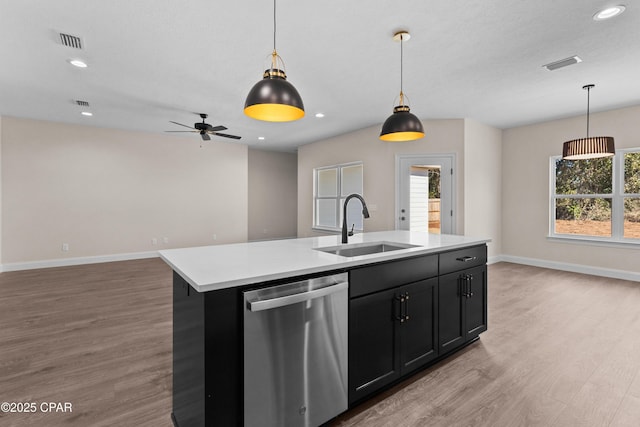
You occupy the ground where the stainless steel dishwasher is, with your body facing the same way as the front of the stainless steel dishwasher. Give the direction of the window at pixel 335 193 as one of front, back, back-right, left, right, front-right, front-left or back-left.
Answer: back-left

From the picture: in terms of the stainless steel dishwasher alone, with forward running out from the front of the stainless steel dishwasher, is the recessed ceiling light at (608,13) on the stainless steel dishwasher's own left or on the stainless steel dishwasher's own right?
on the stainless steel dishwasher's own left

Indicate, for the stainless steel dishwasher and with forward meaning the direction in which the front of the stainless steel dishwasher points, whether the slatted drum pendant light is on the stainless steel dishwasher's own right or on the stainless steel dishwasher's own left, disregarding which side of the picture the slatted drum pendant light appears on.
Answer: on the stainless steel dishwasher's own left

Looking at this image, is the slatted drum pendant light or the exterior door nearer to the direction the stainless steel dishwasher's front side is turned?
the slatted drum pendant light

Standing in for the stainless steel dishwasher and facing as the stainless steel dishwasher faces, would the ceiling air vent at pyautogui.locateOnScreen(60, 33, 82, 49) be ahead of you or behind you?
behind

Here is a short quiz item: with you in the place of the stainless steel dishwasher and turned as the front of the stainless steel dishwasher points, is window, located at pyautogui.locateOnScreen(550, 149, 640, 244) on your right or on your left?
on your left

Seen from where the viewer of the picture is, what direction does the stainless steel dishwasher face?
facing the viewer and to the right of the viewer

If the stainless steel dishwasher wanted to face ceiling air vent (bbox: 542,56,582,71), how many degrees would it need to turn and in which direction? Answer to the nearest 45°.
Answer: approximately 90° to its left

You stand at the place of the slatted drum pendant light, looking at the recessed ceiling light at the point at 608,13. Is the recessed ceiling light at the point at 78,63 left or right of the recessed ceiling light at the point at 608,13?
right

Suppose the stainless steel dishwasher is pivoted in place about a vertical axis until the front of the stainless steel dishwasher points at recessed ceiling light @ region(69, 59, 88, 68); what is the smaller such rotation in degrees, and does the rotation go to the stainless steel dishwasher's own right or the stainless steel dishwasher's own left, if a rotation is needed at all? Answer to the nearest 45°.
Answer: approximately 180°
